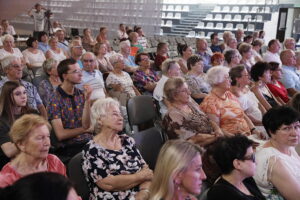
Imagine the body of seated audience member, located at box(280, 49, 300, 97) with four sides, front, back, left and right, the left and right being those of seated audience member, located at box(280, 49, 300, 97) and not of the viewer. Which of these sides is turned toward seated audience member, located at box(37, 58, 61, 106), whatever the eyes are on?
right

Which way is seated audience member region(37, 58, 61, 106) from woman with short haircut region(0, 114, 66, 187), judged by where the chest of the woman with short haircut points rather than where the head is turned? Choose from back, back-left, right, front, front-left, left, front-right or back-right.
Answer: back-left

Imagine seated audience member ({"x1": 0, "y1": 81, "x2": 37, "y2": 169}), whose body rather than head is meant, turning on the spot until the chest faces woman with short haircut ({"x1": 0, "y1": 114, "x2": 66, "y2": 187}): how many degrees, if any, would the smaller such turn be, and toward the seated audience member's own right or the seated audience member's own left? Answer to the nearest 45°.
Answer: approximately 45° to the seated audience member's own right

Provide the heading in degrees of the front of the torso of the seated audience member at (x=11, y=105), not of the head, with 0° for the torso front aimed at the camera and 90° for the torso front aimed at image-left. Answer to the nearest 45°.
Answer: approximately 315°

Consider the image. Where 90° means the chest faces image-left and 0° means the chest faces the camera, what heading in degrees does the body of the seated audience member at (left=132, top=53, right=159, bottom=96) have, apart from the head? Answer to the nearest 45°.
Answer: approximately 315°

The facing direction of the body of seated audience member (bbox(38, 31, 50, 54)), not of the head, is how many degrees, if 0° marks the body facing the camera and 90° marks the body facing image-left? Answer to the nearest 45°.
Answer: approximately 315°

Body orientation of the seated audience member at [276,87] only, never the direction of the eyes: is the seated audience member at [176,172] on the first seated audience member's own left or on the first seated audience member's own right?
on the first seated audience member's own right

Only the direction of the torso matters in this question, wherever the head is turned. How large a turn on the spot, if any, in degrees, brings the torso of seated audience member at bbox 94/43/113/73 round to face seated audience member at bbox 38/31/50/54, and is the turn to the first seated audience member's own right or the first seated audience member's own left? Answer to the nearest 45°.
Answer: approximately 180°
